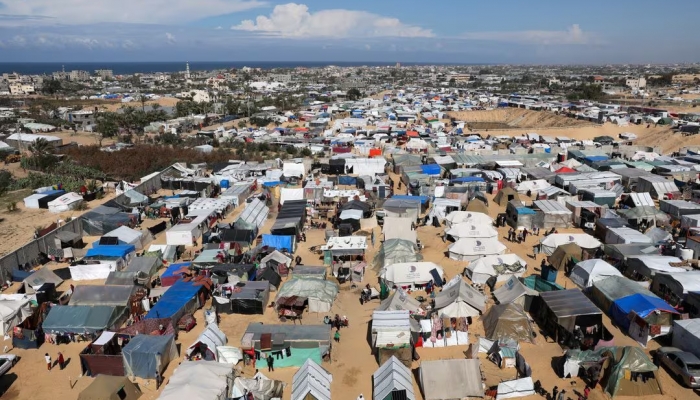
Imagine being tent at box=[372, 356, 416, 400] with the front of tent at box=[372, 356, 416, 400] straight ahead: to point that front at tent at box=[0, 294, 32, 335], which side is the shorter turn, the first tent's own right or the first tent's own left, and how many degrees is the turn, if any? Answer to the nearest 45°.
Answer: approximately 90° to the first tent's own right

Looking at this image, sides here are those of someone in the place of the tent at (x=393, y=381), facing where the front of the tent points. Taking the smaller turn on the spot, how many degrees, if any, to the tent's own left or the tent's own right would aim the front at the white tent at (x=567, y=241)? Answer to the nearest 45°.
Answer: approximately 135° to the tent's own left

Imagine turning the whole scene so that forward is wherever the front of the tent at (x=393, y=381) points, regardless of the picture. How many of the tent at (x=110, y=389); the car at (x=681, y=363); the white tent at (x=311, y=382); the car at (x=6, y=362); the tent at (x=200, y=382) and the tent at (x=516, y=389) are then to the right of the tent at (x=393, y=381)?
4

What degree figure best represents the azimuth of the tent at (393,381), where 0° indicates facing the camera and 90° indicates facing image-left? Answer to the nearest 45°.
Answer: approximately 0°

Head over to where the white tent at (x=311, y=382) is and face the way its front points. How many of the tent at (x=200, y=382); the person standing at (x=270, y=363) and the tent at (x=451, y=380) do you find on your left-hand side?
1

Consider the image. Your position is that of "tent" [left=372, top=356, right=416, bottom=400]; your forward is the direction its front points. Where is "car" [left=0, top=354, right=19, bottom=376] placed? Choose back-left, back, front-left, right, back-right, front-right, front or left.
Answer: right

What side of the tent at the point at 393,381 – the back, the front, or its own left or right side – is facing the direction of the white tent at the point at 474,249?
back

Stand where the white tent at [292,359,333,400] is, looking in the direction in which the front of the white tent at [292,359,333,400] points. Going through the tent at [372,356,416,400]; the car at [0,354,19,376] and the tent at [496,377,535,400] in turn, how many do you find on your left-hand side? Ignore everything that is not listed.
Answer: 2

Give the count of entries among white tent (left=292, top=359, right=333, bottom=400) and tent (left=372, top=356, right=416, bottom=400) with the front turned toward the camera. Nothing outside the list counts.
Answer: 2

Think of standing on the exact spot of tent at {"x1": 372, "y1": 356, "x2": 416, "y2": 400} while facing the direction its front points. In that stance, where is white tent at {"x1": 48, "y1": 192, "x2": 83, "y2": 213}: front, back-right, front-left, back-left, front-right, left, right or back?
back-right

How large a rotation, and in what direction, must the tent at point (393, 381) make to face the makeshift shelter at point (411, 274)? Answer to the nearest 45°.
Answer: approximately 180°

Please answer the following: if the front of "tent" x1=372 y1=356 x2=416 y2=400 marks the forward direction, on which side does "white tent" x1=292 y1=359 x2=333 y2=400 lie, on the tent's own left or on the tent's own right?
on the tent's own right

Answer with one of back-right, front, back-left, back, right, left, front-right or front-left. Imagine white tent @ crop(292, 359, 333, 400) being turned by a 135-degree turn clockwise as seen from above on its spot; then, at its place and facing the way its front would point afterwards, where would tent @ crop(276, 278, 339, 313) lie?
front-right

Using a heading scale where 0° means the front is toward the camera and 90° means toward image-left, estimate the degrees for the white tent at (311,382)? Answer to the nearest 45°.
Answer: approximately 0°
